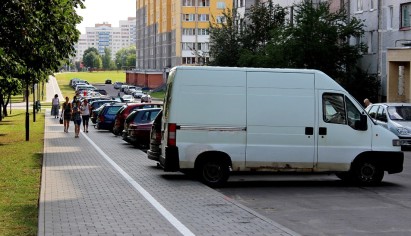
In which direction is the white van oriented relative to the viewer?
to the viewer's right

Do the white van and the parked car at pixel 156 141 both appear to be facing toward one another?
no

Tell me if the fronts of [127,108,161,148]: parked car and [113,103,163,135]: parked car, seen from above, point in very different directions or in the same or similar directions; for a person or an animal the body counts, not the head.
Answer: same or similar directions

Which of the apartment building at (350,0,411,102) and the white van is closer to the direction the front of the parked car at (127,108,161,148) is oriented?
the apartment building

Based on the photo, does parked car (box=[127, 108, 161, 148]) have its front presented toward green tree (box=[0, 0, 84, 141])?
no

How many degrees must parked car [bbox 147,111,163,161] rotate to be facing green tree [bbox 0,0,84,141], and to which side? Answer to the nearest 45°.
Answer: approximately 90° to its left

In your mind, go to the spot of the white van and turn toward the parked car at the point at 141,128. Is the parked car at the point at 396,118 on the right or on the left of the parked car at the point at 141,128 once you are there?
right

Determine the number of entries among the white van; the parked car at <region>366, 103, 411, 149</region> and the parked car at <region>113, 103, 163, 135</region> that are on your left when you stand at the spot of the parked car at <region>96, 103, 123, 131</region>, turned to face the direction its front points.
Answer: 0

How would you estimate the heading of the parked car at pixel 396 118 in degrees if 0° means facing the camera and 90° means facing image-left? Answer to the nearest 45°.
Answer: approximately 315°

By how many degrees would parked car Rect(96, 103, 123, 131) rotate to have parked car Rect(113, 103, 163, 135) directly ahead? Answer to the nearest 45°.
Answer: approximately 135° to its right

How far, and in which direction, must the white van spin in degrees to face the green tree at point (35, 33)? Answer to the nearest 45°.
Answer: approximately 135° to its left

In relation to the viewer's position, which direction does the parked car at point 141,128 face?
facing away from the viewer and to the right of the viewer

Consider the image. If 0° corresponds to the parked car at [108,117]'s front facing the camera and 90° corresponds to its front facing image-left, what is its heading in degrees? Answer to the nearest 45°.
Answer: approximately 225°

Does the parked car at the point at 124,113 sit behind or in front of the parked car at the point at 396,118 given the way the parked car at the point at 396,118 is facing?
behind

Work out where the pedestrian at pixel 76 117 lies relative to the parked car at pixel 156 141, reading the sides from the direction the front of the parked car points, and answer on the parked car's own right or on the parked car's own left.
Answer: on the parked car's own left

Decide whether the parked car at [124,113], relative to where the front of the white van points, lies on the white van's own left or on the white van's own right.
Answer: on the white van's own left

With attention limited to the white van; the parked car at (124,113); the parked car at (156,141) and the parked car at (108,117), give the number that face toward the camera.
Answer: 0

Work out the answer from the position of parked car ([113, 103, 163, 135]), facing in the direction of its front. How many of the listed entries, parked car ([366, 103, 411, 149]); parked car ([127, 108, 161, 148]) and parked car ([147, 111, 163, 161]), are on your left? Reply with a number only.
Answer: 0
